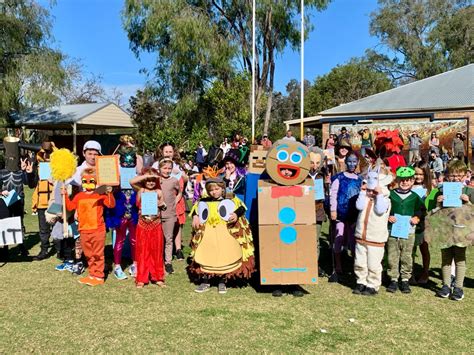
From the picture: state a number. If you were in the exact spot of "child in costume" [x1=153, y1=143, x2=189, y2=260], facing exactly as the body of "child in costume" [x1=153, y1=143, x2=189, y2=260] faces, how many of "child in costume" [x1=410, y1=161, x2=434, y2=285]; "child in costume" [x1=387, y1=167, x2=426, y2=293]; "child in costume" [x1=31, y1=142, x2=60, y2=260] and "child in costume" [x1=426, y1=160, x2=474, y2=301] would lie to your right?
1

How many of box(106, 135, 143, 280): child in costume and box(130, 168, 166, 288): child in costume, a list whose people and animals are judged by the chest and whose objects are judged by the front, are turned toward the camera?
2

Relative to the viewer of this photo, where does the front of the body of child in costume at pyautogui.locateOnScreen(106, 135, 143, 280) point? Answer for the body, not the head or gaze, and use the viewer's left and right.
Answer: facing the viewer

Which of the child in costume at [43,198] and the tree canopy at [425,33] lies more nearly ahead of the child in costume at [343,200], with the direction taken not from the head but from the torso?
the child in costume

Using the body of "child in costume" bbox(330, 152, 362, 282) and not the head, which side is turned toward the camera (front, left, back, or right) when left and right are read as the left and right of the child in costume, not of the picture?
front

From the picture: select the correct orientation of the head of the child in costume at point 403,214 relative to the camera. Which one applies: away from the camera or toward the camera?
toward the camera

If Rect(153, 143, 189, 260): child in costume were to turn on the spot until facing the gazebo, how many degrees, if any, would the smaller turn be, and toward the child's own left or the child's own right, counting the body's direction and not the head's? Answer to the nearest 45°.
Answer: approximately 180°

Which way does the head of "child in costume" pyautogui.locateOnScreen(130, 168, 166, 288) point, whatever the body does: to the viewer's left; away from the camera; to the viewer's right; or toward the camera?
toward the camera

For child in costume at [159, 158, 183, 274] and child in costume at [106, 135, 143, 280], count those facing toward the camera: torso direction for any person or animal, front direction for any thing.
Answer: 2

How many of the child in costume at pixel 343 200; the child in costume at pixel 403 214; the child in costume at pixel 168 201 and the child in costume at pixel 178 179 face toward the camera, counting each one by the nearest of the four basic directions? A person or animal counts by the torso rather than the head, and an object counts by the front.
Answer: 4

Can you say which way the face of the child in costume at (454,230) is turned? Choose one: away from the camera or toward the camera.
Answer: toward the camera

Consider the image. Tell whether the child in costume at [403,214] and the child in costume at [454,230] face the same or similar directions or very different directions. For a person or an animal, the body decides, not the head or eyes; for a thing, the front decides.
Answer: same or similar directions

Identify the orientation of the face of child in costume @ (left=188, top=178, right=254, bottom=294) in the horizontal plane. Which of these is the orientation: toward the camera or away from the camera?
toward the camera

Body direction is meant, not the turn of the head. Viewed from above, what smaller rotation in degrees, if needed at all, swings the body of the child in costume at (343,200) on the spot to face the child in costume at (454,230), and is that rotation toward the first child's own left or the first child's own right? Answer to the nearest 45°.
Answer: approximately 90° to the first child's own left

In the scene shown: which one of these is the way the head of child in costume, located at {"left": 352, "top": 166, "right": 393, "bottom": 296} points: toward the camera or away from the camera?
toward the camera

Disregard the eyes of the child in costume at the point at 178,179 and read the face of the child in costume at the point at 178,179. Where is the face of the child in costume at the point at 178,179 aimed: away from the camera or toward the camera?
toward the camera
